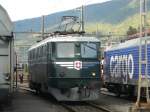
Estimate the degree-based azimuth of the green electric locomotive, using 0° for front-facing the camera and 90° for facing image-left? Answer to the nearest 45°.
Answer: approximately 315°
